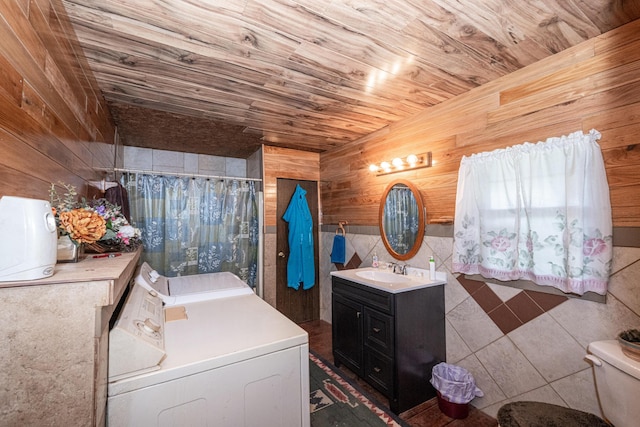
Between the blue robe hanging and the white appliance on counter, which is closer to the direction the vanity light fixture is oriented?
the white appliance on counter

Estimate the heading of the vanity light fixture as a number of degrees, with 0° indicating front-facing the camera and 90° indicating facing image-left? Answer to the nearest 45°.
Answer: approximately 45°

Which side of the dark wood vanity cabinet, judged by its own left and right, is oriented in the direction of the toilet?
left

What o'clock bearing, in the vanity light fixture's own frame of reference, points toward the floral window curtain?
The floral window curtain is roughly at 9 o'clock from the vanity light fixture.

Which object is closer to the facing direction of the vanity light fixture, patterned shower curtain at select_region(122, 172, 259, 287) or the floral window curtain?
the patterned shower curtain

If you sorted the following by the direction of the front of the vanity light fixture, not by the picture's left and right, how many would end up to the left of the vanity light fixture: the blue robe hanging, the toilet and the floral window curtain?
2

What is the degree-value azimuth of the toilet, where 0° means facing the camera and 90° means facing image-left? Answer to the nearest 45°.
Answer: approximately 45°

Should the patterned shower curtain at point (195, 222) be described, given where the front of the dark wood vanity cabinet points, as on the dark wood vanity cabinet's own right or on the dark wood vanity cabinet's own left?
on the dark wood vanity cabinet's own right

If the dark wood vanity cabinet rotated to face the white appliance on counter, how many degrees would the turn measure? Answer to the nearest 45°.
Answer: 0° — it already faces it
